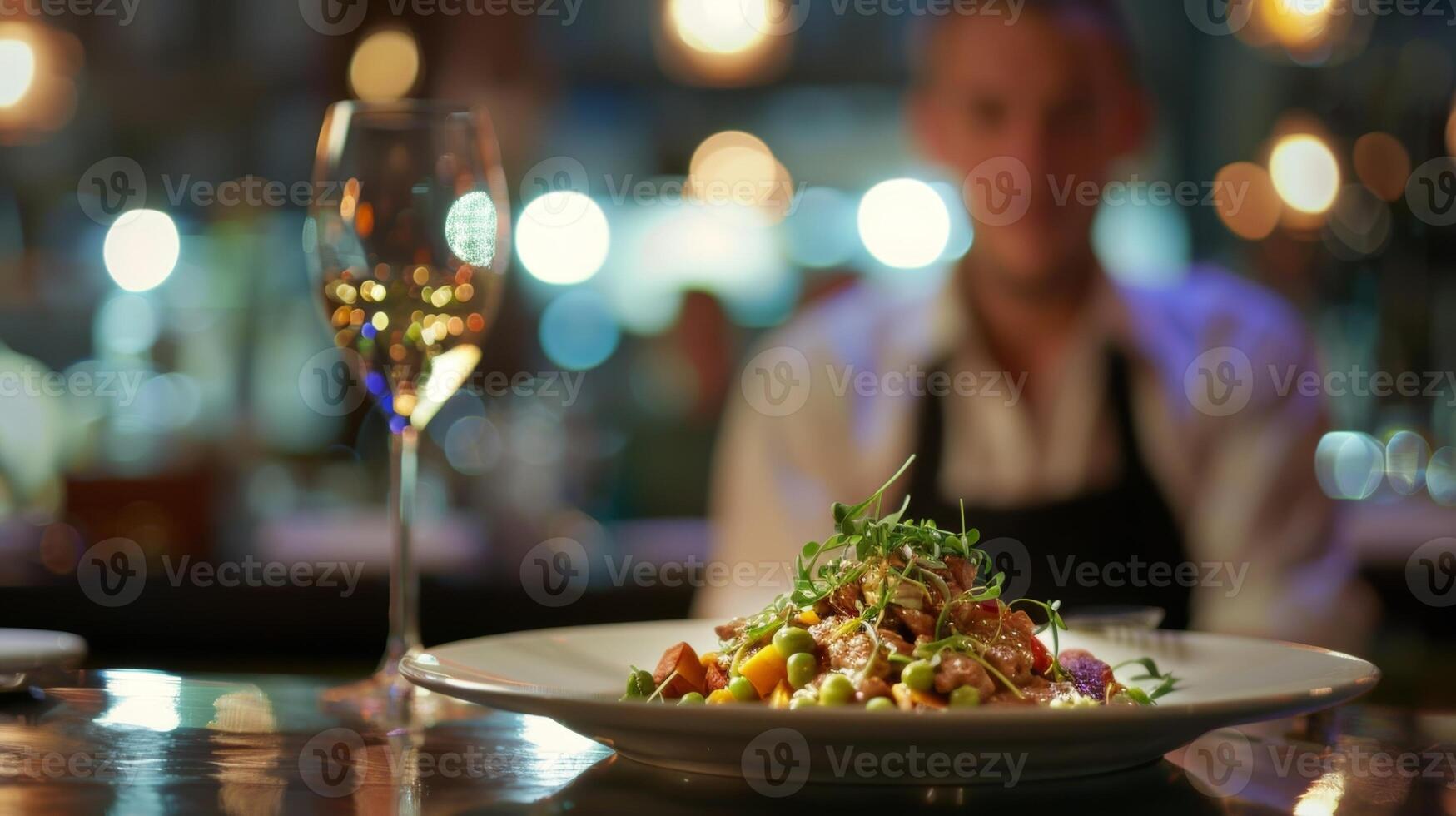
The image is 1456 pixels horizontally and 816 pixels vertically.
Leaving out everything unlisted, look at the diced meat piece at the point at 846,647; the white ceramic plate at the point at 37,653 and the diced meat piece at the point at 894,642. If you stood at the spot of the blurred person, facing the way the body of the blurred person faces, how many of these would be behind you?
0

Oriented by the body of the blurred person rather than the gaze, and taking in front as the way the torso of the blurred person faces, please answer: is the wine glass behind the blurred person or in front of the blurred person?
in front

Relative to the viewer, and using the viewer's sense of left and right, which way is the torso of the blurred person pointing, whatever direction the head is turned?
facing the viewer

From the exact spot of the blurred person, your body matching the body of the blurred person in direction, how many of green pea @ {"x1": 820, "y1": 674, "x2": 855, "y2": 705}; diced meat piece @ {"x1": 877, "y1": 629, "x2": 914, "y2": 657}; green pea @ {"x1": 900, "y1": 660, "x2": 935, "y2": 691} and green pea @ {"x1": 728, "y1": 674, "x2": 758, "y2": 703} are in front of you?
4

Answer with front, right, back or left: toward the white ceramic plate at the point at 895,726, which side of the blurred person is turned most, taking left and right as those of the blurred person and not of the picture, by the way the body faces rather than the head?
front

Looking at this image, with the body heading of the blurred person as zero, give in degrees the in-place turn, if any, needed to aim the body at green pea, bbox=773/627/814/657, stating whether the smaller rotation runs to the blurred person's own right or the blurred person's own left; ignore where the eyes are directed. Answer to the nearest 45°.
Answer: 0° — they already face it

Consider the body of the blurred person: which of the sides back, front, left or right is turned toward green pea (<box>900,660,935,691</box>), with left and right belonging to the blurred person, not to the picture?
front

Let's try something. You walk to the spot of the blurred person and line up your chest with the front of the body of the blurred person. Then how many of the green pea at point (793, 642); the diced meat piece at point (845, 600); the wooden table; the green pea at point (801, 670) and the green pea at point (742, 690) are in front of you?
5

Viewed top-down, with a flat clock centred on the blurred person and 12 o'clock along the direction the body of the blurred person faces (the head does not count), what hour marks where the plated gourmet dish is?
The plated gourmet dish is roughly at 12 o'clock from the blurred person.

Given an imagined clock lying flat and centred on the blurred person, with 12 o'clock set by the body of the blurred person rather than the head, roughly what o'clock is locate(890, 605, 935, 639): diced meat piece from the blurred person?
The diced meat piece is roughly at 12 o'clock from the blurred person.

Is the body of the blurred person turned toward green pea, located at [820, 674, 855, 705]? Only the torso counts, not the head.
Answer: yes

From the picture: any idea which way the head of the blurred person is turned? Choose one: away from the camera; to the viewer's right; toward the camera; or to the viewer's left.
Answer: toward the camera

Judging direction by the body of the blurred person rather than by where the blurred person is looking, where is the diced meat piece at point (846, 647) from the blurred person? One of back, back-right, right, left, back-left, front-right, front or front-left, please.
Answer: front
